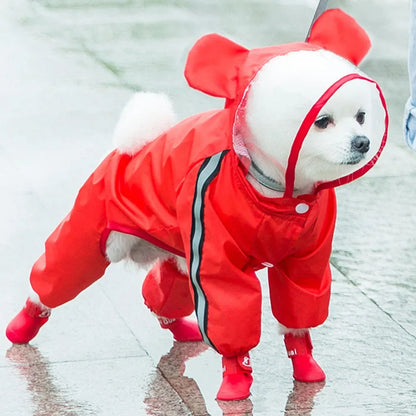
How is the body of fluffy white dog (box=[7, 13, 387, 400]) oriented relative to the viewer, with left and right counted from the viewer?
facing the viewer and to the right of the viewer
